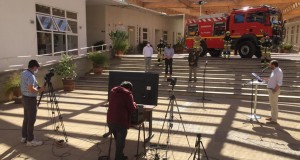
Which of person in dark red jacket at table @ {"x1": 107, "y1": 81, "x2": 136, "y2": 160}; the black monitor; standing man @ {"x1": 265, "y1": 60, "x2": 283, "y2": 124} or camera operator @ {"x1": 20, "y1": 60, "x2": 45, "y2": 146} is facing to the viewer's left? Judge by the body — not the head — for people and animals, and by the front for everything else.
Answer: the standing man

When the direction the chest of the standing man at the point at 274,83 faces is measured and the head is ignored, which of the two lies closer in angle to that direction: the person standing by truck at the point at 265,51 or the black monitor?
the black monitor

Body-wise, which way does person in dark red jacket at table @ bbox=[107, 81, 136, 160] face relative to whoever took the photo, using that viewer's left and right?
facing away from the viewer and to the right of the viewer

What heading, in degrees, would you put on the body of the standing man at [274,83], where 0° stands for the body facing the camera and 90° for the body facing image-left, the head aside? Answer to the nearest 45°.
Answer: approximately 90°

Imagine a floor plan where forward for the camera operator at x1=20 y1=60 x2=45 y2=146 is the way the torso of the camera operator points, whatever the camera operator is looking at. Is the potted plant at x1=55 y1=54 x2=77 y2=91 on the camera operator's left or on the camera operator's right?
on the camera operator's left

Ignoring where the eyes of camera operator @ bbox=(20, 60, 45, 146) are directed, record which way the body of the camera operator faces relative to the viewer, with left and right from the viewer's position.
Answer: facing to the right of the viewer

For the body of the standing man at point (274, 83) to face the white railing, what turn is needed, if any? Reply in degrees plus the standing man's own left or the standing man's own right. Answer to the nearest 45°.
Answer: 0° — they already face it

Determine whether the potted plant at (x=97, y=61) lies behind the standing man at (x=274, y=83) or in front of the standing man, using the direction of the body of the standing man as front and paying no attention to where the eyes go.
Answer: in front

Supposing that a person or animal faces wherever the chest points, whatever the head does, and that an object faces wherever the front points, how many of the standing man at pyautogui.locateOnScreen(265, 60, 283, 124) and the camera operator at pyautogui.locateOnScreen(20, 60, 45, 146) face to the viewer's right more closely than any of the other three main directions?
1

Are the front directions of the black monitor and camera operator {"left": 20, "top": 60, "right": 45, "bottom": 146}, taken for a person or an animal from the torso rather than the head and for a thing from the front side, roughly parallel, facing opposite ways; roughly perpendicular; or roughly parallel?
roughly perpendicular

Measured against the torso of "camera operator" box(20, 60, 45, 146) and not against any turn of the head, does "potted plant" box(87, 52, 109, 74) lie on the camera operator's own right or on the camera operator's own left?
on the camera operator's own left

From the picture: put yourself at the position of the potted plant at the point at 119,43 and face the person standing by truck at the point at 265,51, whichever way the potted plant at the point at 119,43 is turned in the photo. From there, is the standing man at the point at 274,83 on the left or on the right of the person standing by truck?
right

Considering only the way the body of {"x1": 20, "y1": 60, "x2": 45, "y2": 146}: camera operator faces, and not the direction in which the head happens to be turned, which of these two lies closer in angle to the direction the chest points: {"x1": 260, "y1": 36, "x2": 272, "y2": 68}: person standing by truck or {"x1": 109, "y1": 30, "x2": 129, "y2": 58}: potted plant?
the person standing by truck
